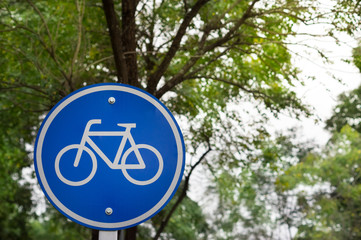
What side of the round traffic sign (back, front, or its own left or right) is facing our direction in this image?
front
